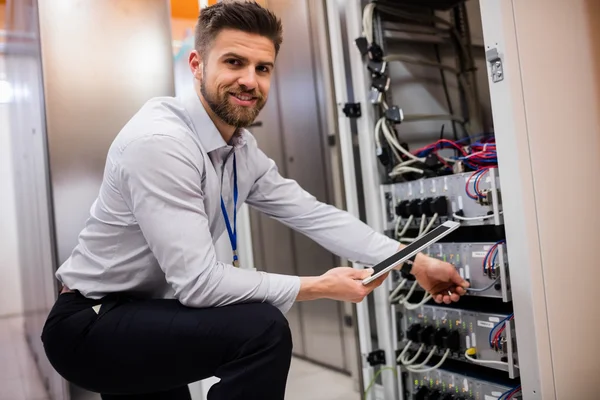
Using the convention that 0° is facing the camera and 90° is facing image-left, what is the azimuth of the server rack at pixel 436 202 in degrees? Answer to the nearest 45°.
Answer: approximately 45°

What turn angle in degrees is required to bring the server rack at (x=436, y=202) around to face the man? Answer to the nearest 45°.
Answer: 0° — it already faces them

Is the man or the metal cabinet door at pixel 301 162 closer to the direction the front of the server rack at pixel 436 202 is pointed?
the man

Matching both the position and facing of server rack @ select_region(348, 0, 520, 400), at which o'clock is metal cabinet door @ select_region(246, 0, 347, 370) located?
The metal cabinet door is roughly at 2 o'clock from the server rack.

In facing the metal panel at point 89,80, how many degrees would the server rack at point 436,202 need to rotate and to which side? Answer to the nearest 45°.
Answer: approximately 45° to its right
